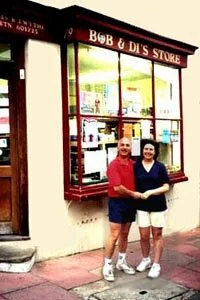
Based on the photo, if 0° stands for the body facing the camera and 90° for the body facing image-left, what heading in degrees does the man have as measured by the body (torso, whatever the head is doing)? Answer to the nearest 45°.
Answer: approximately 315°
